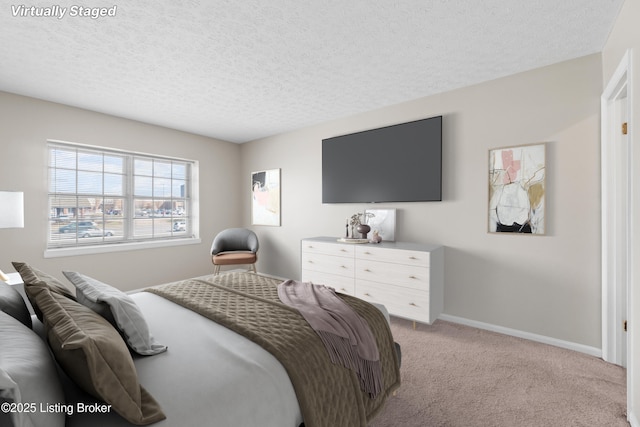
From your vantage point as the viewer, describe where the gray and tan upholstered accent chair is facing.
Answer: facing the viewer

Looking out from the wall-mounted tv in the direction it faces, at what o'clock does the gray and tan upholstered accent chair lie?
The gray and tan upholstered accent chair is roughly at 2 o'clock from the wall-mounted tv.

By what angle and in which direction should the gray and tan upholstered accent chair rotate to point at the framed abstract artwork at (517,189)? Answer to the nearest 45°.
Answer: approximately 45° to its left

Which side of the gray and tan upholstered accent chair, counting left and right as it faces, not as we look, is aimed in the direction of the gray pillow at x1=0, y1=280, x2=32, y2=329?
front

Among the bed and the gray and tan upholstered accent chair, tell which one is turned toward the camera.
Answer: the gray and tan upholstered accent chair

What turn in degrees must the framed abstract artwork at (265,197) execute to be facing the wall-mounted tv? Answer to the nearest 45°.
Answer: approximately 90° to its left

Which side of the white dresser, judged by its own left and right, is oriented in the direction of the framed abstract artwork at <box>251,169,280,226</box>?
right

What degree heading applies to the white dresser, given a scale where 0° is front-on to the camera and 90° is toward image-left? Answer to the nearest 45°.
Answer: approximately 45°

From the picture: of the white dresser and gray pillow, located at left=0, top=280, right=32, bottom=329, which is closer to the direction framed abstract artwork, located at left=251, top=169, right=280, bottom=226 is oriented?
the gray pillow

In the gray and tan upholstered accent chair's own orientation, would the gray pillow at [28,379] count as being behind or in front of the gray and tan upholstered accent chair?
in front

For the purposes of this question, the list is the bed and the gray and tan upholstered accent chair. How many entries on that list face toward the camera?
1

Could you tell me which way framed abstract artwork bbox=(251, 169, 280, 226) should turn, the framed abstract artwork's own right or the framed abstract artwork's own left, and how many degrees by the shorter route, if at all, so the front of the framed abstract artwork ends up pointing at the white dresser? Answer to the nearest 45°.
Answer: approximately 90° to the framed abstract artwork's own left

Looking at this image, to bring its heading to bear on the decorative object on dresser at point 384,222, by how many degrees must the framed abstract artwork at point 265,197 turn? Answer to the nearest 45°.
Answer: approximately 90° to its left

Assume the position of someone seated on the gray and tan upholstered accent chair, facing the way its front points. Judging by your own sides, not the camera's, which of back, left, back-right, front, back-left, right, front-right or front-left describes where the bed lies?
front

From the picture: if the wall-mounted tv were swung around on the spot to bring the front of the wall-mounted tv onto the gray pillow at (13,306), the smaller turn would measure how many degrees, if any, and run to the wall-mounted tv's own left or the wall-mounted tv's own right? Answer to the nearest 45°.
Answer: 0° — it already faces it

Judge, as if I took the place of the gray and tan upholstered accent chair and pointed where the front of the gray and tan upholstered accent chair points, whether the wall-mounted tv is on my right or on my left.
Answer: on my left

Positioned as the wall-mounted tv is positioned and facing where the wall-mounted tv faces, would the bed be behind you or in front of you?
in front
